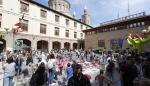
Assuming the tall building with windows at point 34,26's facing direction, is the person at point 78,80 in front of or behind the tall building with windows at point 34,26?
in front

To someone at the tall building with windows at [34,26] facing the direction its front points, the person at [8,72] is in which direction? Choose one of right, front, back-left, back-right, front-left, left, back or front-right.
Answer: front-right

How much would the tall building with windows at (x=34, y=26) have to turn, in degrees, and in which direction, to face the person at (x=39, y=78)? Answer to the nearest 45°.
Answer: approximately 45° to its right

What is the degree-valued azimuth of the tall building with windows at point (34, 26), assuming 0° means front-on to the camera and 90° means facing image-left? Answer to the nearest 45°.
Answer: approximately 315°
